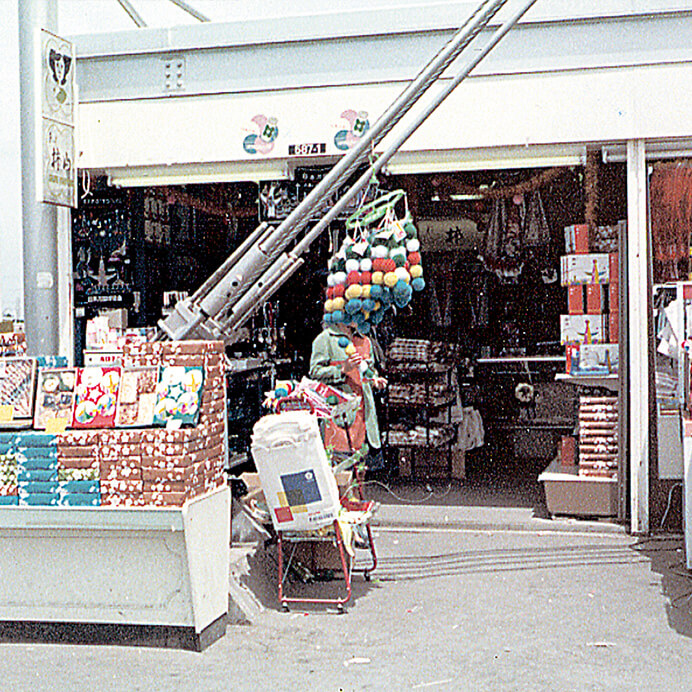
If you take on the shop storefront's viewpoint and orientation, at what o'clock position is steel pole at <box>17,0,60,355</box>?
The steel pole is roughly at 3 o'clock from the shop storefront.

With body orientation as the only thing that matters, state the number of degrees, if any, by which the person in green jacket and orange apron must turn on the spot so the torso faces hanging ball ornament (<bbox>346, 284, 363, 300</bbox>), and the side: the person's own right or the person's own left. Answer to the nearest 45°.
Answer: approximately 45° to the person's own right

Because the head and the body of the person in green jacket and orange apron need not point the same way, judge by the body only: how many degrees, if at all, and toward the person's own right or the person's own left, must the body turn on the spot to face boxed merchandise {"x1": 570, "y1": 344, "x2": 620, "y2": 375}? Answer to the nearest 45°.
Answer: approximately 90° to the person's own left

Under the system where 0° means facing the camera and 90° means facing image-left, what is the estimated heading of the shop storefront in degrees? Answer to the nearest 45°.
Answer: approximately 0°

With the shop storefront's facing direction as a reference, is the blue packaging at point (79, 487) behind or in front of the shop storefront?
in front

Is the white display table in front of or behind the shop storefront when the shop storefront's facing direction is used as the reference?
in front

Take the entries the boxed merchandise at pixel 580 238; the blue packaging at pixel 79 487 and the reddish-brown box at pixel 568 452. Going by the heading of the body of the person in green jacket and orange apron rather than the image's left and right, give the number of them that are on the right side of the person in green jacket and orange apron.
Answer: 1

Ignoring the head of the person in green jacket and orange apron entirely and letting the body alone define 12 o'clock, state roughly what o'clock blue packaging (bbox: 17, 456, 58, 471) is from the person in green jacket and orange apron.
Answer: The blue packaging is roughly at 3 o'clock from the person in green jacket and orange apron.

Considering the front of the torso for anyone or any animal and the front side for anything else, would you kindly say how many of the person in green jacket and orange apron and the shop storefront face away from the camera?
0

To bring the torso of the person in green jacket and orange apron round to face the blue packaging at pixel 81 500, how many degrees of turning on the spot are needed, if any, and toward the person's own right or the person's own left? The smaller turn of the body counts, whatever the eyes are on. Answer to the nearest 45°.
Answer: approximately 90° to the person's own right

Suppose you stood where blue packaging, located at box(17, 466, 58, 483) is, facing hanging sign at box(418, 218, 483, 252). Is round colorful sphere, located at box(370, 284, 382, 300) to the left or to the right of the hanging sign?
right

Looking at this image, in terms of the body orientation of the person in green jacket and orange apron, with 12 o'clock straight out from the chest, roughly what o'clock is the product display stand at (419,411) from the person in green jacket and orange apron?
The product display stand is roughly at 8 o'clock from the person in green jacket and orange apron.

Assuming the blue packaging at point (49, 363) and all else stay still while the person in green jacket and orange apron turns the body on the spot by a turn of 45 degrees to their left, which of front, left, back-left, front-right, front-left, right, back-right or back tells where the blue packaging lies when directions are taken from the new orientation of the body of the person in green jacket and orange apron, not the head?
back-right

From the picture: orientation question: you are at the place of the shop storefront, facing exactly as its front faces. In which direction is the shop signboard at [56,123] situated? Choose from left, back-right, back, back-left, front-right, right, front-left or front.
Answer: right

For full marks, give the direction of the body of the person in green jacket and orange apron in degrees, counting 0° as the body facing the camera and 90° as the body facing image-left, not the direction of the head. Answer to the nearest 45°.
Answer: approximately 315°

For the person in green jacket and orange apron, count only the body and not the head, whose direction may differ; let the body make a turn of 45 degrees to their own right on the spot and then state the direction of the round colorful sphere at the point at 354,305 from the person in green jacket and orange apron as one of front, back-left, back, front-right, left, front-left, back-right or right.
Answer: front
